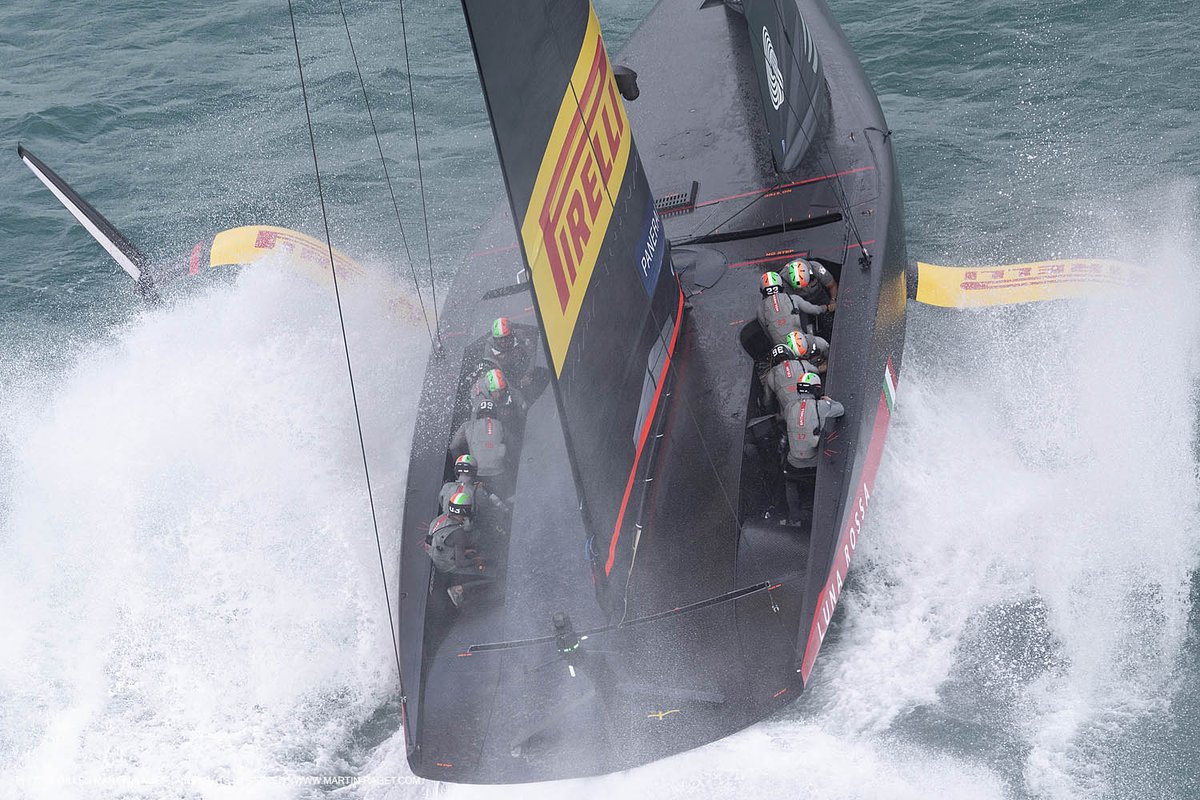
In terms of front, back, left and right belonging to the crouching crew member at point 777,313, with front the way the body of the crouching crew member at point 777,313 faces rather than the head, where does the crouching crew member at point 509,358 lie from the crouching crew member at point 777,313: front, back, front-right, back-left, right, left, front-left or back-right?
left

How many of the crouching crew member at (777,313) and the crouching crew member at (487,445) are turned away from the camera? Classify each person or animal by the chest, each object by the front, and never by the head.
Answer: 2

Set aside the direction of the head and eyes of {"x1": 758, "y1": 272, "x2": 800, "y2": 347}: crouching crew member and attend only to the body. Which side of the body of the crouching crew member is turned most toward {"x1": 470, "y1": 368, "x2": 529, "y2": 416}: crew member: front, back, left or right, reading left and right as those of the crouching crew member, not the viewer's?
left

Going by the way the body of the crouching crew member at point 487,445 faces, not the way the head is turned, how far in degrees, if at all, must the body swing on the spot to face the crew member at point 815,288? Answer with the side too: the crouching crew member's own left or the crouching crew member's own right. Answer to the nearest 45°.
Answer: approximately 90° to the crouching crew member's own right

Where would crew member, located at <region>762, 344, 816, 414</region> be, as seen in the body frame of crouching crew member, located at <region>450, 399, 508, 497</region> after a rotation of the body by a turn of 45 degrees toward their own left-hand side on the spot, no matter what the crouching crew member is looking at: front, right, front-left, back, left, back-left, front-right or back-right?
back-right

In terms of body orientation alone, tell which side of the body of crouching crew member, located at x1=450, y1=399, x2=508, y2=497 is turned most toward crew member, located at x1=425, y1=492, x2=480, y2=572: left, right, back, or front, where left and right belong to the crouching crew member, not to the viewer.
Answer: back

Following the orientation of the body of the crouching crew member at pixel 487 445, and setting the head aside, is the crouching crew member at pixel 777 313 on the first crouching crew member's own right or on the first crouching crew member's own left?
on the first crouching crew member's own right

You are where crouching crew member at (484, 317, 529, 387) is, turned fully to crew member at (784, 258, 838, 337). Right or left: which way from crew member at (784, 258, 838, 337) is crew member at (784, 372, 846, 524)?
right

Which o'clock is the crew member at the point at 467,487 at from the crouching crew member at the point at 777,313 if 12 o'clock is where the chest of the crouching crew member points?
The crew member is roughly at 8 o'clock from the crouching crew member.

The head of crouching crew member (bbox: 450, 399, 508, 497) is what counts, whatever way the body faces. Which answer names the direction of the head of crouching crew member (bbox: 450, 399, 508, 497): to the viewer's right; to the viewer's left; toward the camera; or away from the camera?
away from the camera

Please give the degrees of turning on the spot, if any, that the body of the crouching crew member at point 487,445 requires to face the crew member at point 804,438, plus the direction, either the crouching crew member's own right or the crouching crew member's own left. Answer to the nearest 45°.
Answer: approximately 90° to the crouching crew member's own right

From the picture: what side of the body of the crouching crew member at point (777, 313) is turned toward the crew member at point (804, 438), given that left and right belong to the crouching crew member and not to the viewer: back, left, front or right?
back

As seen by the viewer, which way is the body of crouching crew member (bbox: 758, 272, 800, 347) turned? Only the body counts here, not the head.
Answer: away from the camera

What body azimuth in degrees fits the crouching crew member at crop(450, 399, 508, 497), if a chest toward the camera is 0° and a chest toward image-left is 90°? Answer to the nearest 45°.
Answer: approximately 180°

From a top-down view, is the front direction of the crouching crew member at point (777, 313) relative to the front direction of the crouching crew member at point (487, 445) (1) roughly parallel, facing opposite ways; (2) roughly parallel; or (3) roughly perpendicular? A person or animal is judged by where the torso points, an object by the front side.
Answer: roughly parallel

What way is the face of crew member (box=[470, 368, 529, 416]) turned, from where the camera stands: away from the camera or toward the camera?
away from the camera

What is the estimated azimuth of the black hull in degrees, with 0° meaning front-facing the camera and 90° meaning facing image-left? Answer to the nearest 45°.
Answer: approximately 180°

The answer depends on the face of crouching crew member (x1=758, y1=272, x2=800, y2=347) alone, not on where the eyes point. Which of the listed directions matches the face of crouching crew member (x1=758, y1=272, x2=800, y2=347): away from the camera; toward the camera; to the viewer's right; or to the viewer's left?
away from the camera
